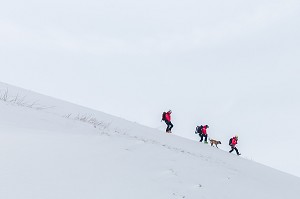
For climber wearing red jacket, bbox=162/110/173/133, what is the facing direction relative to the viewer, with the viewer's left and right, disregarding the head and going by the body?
facing to the right of the viewer

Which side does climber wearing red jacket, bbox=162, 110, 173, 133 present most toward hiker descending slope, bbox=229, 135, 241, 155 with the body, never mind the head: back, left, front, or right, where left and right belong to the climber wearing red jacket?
front
